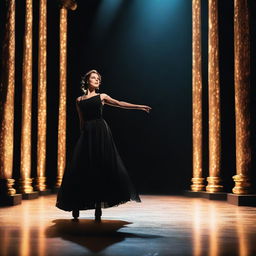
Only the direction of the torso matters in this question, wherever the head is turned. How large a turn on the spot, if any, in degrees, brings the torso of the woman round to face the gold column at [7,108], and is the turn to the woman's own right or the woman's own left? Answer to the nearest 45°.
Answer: approximately 135° to the woman's own right

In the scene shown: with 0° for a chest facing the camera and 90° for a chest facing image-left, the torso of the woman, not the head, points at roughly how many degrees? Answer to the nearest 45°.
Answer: approximately 0°

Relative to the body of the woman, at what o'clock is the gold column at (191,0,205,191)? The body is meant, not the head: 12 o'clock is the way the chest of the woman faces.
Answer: The gold column is roughly at 7 o'clock from the woman.

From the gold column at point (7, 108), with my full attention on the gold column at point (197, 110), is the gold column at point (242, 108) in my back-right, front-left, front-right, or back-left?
front-right

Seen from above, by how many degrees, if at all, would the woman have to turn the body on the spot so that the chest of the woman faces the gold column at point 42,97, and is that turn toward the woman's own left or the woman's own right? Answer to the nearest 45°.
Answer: approximately 180°

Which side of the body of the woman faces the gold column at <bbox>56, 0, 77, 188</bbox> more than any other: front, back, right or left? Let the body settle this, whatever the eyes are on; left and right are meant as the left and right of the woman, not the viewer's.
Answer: back

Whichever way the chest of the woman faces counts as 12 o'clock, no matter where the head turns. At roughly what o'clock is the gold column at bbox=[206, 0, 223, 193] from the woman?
The gold column is roughly at 7 o'clock from the woman.

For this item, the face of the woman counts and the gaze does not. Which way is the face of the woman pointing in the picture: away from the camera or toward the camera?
toward the camera

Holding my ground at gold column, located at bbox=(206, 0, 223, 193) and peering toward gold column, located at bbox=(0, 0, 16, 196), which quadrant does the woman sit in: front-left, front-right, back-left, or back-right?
front-left
